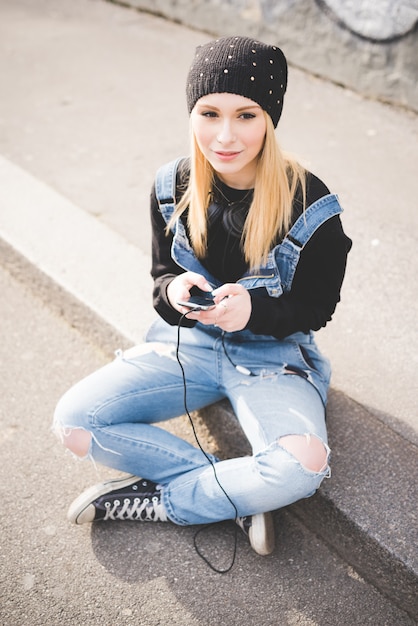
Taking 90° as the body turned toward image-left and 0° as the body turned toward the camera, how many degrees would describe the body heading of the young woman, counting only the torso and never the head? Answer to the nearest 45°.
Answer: approximately 45°
